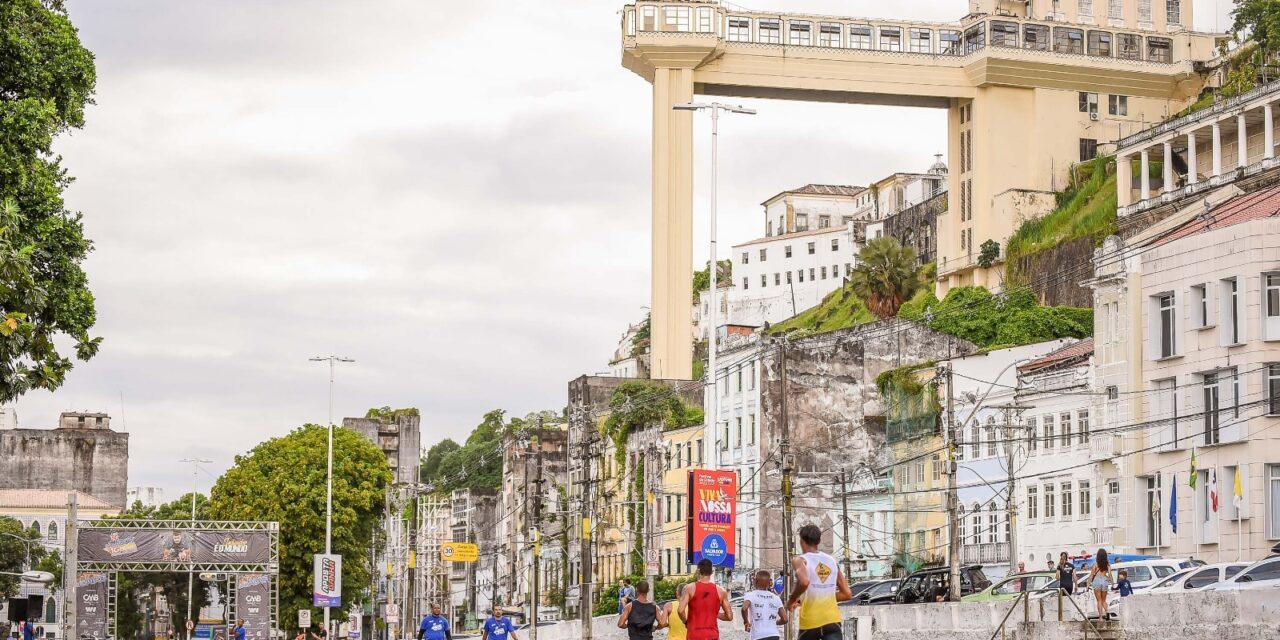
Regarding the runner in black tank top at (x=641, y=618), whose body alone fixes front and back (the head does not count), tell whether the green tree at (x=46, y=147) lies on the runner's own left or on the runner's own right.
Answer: on the runner's own left

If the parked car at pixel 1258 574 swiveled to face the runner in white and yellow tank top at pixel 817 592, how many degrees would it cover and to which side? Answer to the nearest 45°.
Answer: approximately 90° to its left

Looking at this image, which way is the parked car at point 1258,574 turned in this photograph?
to the viewer's left

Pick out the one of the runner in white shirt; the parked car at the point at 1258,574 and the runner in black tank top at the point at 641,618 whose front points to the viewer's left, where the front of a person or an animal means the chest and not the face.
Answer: the parked car

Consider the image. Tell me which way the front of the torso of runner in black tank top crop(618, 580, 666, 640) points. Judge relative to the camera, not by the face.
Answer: away from the camera

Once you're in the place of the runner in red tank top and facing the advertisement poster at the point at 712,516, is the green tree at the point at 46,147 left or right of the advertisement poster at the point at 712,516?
left

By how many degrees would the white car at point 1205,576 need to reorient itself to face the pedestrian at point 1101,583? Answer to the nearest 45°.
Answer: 0° — it already faces them

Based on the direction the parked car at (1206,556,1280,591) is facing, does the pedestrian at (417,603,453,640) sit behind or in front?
in front

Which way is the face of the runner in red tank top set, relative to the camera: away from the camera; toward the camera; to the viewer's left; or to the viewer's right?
away from the camera

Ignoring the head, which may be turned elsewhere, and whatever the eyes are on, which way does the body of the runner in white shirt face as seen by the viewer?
away from the camera

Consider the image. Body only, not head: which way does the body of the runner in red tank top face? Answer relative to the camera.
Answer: away from the camera

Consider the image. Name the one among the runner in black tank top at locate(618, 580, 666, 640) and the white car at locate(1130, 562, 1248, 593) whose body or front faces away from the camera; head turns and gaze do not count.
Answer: the runner in black tank top

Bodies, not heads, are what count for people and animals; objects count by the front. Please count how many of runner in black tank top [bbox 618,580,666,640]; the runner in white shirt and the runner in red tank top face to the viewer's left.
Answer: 0

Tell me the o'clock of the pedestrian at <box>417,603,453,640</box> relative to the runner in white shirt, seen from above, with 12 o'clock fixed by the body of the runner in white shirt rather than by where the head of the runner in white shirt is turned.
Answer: The pedestrian is roughly at 11 o'clock from the runner in white shirt.

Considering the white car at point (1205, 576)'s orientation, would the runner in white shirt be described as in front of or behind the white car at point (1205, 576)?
in front

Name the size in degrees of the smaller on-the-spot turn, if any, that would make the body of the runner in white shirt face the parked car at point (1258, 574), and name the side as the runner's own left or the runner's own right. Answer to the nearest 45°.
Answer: approximately 45° to the runner's own right

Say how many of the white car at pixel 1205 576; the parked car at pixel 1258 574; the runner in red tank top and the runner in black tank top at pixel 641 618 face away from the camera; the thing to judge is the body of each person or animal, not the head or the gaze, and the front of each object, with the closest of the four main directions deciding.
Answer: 2
